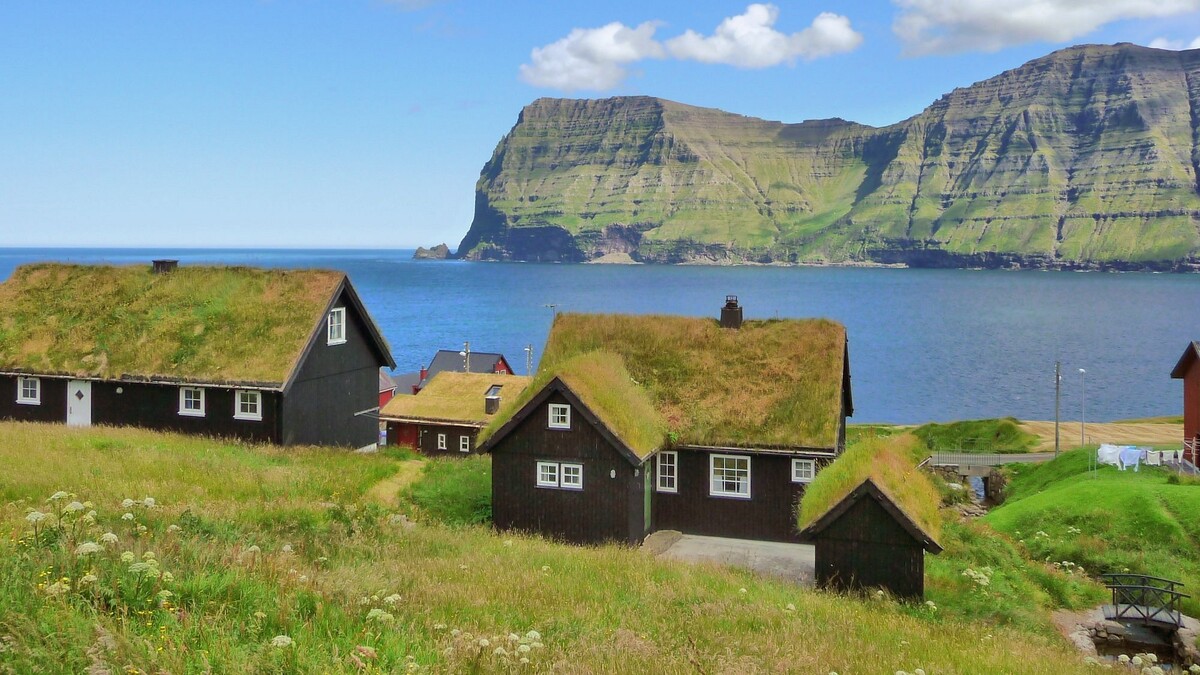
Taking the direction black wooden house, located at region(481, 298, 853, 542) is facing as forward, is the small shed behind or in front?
in front

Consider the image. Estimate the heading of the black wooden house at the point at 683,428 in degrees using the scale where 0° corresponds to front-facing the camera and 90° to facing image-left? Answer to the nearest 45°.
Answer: approximately 0°

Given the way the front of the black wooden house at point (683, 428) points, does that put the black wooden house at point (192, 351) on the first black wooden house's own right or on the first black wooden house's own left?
on the first black wooden house's own right

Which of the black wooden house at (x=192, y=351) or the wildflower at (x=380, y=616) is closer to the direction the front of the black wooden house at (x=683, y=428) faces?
the wildflower

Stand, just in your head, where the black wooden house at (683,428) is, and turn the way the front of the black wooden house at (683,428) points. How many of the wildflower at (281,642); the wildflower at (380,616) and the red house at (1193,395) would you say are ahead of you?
2

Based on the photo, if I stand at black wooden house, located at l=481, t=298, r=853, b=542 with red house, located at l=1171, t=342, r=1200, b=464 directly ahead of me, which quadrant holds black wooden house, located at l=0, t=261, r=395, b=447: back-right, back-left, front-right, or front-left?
back-left

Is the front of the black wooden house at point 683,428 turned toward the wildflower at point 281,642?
yes

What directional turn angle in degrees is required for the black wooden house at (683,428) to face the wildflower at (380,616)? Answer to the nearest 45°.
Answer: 0° — it already faces it

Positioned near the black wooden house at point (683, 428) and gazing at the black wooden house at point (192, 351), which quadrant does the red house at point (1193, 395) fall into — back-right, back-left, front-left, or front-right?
back-right
